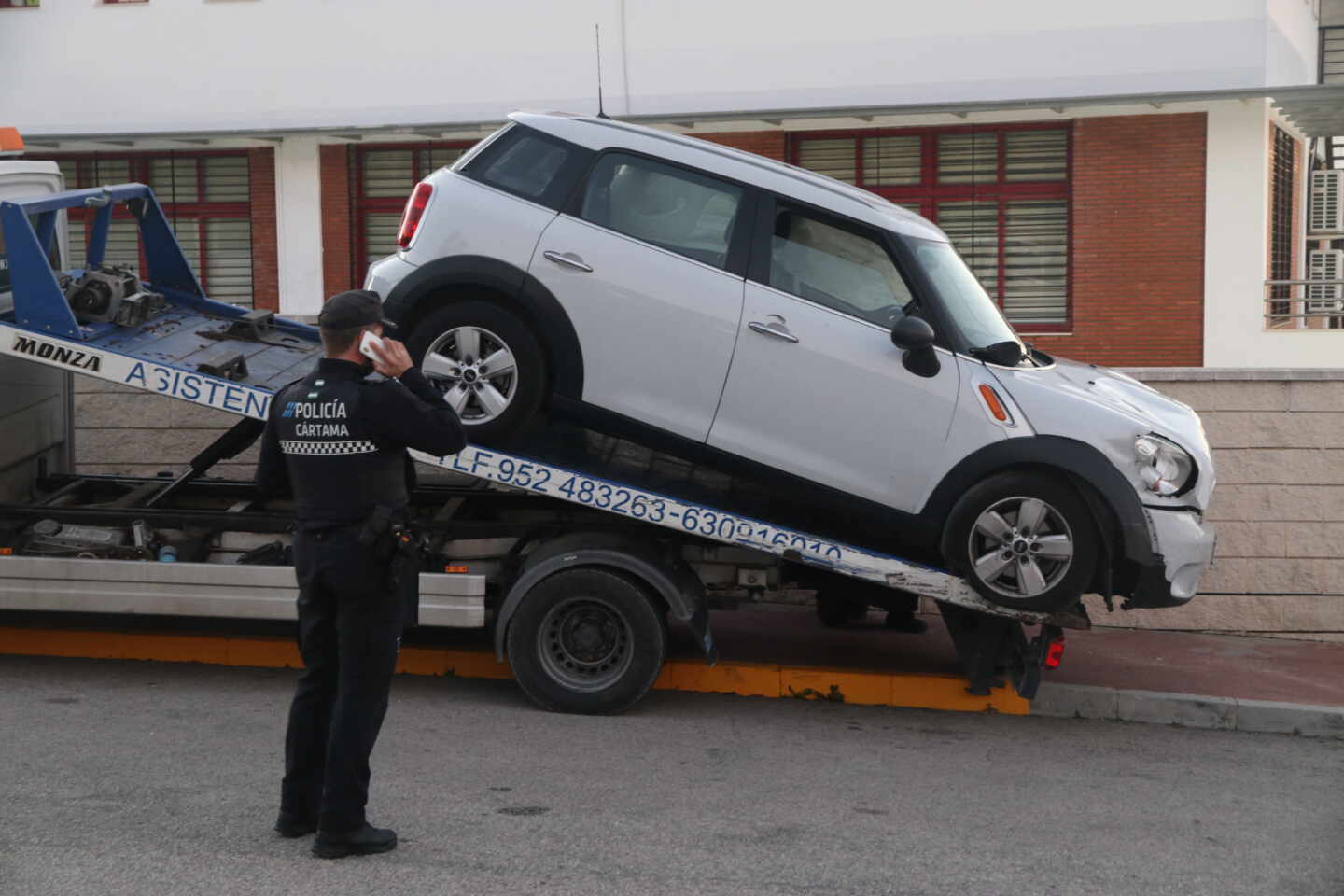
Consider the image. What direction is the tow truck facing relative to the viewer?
to the viewer's left

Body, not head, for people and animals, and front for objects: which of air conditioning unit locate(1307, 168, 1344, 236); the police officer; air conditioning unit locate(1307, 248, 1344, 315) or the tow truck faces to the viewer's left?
the tow truck

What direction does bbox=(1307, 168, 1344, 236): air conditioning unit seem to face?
toward the camera

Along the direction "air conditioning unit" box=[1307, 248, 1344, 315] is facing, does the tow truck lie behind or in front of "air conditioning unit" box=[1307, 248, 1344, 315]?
in front

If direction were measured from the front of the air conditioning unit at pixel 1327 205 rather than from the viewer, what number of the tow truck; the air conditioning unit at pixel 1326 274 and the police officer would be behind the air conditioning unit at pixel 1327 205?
0

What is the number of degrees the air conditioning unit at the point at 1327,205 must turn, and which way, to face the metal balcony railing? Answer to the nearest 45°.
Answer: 0° — it already faces it

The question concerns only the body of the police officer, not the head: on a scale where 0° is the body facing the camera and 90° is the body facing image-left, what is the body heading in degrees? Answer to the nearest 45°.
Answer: approximately 225°

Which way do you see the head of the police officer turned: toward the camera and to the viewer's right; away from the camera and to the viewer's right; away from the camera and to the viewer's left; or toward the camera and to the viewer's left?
away from the camera and to the viewer's right

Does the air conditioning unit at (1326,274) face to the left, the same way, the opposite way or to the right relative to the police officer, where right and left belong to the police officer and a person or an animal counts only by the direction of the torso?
the opposite way

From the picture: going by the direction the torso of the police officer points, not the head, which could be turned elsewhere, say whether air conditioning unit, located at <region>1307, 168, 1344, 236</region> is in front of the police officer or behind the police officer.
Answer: in front

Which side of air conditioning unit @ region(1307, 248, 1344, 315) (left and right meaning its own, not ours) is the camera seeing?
front
